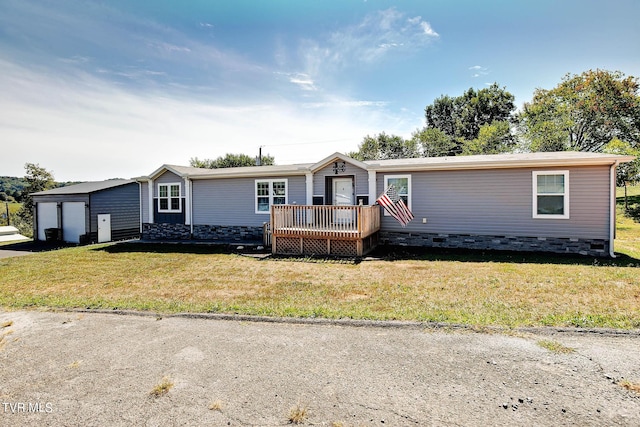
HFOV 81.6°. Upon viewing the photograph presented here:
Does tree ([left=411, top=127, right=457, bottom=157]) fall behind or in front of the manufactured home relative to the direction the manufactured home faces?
behind

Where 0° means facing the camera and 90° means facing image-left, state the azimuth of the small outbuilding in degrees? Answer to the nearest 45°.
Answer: approximately 45°

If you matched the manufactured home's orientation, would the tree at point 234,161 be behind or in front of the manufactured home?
behind

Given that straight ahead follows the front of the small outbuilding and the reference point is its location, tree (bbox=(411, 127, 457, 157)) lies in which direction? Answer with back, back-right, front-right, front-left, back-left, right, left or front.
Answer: back-left

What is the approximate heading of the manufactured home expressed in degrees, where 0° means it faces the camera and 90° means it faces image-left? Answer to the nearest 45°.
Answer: approximately 0°

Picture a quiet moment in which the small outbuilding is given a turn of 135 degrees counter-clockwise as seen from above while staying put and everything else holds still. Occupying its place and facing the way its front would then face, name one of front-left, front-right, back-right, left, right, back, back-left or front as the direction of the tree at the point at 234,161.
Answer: front-left

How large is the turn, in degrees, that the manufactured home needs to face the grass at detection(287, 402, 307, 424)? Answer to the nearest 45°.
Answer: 0° — it already faces it

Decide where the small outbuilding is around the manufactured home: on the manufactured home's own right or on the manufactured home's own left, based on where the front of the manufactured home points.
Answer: on the manufactured home's own right

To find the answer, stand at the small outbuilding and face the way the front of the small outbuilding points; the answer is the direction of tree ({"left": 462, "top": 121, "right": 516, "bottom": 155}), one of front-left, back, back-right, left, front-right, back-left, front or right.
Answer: back-left

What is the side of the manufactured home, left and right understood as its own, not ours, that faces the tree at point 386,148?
back

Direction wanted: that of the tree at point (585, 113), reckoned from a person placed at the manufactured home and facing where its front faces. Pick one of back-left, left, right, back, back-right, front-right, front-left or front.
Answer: back-left

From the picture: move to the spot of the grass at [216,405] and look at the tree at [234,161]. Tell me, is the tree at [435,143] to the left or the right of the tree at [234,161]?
right

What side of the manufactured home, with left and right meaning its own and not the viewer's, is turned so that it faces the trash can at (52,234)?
right

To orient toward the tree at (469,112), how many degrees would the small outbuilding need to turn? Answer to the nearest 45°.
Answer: approximately 135° to its left
